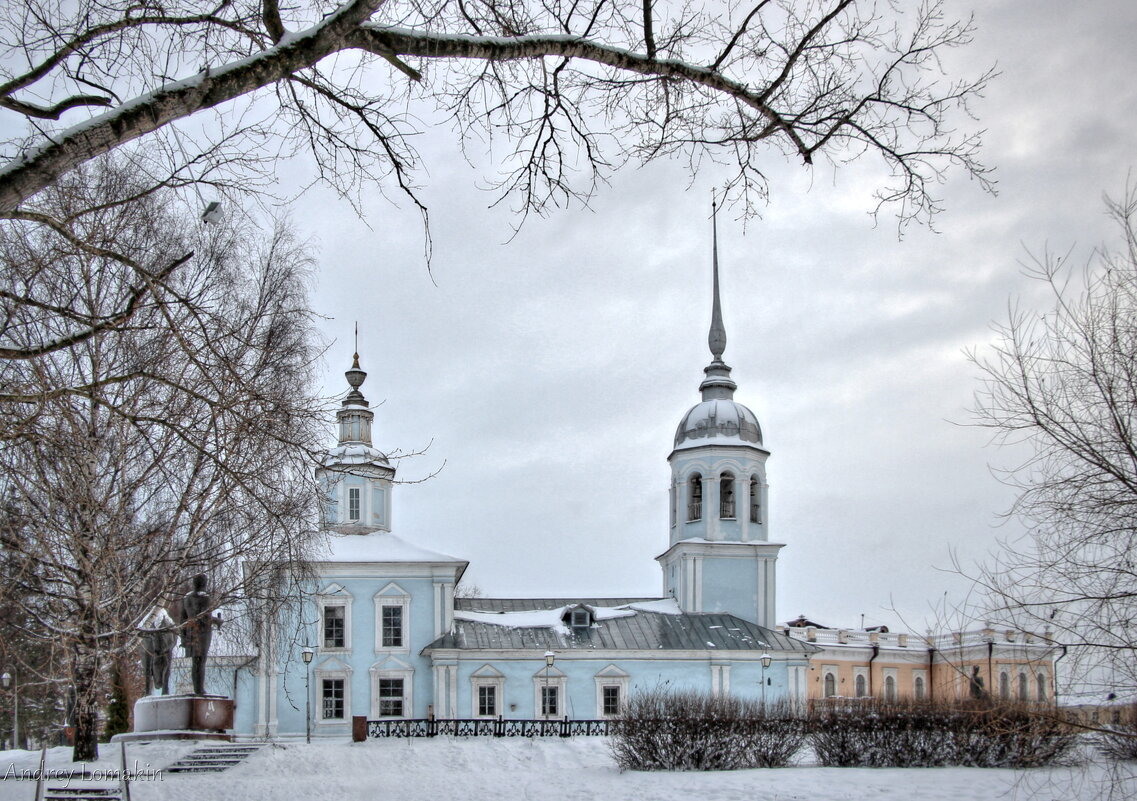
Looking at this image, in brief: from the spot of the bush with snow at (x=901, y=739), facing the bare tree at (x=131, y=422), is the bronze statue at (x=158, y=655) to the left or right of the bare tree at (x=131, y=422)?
right

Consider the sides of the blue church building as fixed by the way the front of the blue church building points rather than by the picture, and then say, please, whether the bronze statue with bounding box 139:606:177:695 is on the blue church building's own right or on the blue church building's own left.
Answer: on the blue church building's own right

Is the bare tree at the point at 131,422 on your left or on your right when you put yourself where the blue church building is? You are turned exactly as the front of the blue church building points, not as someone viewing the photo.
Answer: on your right

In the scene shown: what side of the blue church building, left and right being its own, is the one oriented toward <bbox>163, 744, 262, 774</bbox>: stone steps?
right
